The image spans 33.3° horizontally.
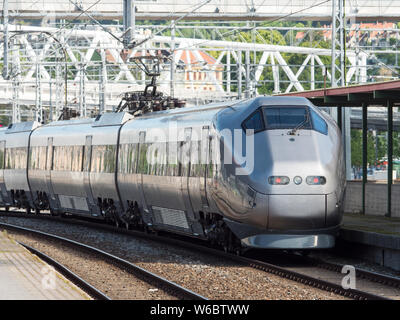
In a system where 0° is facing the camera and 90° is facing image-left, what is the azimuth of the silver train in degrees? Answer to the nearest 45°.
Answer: approximately 315°

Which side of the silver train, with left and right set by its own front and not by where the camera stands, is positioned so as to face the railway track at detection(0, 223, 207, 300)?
right

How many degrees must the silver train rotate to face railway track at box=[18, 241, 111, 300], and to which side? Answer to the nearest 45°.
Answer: approximately 90° to its right

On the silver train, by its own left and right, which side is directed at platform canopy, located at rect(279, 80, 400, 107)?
left
